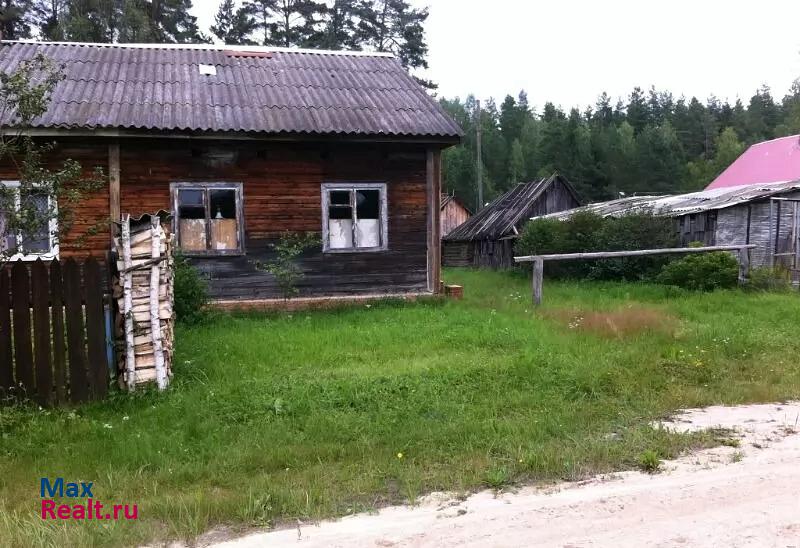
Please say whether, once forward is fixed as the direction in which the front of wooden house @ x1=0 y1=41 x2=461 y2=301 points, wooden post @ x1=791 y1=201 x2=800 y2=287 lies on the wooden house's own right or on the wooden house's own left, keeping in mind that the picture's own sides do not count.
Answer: on the wooden house's own left

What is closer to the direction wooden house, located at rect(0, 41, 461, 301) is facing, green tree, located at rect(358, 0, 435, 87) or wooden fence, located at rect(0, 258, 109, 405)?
the wooden fence

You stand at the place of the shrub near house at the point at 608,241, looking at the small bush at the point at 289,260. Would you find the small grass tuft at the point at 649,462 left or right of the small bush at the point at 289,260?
left

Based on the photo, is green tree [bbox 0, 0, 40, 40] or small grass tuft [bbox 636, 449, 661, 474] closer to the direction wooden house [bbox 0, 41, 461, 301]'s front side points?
the small grass tuft

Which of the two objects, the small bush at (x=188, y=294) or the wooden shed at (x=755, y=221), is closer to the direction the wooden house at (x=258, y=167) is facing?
the small bush

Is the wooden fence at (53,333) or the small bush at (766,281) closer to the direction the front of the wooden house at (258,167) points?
the wooden fence

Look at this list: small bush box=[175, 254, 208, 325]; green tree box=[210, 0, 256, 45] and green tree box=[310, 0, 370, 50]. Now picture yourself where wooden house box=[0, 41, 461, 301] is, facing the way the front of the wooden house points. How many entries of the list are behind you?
2

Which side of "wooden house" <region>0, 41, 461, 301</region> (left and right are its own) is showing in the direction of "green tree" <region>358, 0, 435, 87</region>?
back

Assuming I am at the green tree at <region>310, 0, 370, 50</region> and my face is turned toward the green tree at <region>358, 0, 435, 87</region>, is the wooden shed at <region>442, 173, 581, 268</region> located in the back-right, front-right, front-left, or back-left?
front-right

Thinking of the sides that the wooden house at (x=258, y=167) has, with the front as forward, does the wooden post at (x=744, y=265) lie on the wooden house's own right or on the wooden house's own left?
on the wooden house's own left

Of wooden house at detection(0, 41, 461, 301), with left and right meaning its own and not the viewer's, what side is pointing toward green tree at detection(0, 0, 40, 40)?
back

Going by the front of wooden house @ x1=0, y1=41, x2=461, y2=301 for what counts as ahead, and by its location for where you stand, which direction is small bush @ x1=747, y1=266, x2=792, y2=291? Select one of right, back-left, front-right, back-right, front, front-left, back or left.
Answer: left

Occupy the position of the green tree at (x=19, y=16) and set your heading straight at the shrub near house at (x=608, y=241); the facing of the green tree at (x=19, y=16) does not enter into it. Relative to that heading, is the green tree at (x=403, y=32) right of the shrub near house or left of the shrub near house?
left

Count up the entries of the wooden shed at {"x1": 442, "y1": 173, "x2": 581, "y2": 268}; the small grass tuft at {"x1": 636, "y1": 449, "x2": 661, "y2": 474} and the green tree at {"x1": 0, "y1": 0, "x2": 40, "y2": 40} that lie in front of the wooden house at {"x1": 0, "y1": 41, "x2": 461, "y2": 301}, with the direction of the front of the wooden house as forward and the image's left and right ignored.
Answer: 1

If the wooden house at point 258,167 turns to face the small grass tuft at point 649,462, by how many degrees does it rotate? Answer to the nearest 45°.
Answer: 0° — it already faces it

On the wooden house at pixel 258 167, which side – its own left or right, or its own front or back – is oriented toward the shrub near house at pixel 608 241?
left

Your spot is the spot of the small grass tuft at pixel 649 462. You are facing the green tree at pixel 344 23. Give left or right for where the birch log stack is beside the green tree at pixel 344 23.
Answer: left

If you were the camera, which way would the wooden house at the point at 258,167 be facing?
facing the viewer

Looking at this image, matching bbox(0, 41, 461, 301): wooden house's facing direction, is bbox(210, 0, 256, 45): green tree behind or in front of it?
behind

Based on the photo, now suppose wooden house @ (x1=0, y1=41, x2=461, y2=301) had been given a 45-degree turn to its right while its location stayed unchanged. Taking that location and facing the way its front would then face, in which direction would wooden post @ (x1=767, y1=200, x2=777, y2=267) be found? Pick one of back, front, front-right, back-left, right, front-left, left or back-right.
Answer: back-left

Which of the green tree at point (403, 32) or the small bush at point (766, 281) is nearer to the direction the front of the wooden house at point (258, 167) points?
the small bush

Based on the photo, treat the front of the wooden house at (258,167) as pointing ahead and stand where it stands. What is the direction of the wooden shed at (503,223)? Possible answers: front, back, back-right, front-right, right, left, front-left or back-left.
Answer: back-left
